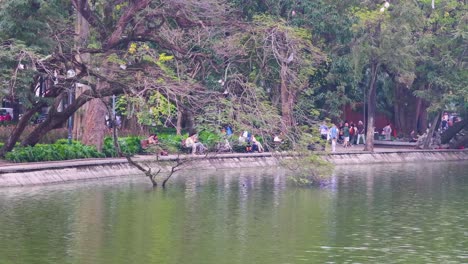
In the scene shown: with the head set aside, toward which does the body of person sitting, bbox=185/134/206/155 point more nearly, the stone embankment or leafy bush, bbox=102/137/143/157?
the stone embankment

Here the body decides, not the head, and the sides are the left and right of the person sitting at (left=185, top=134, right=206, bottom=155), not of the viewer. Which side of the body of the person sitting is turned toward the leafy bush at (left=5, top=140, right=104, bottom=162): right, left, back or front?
right

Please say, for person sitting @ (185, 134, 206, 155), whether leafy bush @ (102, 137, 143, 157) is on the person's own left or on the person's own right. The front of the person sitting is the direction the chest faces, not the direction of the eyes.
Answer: on the person's own right

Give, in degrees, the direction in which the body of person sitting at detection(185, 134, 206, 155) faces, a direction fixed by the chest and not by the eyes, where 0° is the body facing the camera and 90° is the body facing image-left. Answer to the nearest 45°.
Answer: approximately 315°

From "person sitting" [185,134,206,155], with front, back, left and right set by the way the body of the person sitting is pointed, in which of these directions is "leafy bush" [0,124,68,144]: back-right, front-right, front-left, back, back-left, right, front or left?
back-right
